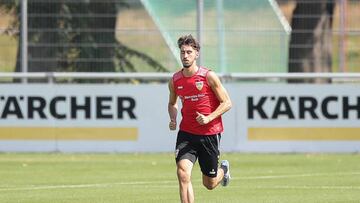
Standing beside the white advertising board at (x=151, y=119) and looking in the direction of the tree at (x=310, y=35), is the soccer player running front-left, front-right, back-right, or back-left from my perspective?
back-right

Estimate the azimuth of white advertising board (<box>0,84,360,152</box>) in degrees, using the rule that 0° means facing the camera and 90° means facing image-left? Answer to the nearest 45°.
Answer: approximately 0°

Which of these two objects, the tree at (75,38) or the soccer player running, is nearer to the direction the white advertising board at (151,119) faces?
the soccer player running

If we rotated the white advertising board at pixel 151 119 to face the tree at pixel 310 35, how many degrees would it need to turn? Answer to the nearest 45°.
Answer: approximately 135° to its left

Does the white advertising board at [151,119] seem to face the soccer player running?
yes

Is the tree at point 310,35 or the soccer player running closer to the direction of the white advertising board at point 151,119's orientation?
the soccer player running

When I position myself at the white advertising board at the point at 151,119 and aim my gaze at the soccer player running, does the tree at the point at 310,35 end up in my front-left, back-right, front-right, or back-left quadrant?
back-left
